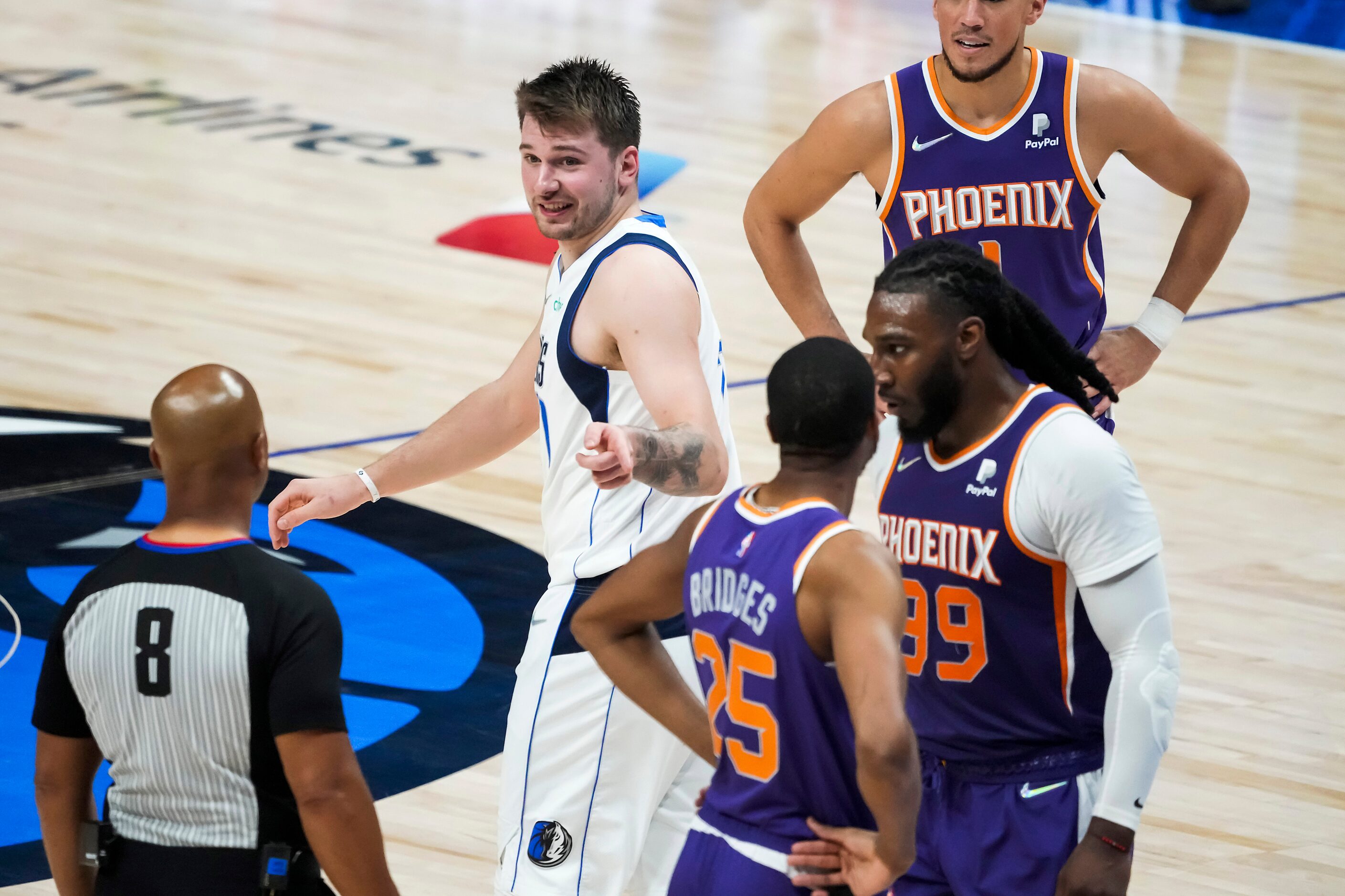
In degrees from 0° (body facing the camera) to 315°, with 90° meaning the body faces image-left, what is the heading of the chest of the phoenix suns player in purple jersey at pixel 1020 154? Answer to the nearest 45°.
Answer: approximately 0°

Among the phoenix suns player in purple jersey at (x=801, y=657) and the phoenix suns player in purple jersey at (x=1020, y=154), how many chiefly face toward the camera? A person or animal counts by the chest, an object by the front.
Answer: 1

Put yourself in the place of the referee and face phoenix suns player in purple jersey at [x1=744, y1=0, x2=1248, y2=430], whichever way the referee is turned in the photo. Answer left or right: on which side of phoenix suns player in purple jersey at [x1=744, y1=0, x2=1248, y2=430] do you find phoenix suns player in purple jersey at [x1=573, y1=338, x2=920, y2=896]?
right

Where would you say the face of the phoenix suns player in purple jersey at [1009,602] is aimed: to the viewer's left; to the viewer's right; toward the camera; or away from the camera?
to the viewer's left

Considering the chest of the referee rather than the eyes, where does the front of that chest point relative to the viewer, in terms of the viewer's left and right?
facing away from the viewer and to the right of the viewer

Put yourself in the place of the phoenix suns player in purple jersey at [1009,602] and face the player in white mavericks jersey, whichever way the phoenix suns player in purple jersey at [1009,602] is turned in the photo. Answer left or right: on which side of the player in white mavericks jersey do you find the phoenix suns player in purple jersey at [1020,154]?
right

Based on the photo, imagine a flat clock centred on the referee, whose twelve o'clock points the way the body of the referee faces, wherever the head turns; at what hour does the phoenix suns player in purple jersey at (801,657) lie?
The phoenix suns player in purple jersey is roughly at 2 o'clock from the referee.

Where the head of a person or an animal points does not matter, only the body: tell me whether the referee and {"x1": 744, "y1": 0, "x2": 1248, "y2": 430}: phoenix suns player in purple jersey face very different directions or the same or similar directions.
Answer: very different directions

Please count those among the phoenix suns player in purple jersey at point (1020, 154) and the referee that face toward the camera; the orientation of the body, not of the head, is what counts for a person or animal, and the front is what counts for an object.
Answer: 1

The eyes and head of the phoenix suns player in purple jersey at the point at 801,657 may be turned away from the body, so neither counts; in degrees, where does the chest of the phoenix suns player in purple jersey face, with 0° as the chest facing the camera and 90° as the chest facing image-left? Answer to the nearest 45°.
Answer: approximately 225°

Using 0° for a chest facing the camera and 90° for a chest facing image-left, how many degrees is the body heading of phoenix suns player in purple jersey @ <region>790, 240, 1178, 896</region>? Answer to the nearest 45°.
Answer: approximately 45°

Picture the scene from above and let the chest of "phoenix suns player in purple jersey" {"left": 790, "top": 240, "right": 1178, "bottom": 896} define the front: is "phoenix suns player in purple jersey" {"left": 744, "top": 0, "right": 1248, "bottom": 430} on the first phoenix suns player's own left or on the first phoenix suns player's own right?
on the first phoenix suns player's own right
